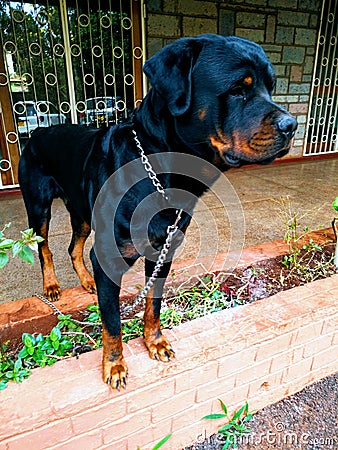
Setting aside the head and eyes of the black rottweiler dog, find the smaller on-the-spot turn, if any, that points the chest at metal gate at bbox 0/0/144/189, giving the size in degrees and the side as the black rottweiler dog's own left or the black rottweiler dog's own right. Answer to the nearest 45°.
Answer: approximately 135° to the black rottweiler dog's own left

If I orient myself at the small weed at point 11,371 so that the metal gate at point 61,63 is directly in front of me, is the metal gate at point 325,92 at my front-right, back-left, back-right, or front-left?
front-right

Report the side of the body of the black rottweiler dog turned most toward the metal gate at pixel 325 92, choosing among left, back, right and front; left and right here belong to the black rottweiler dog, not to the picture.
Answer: left
